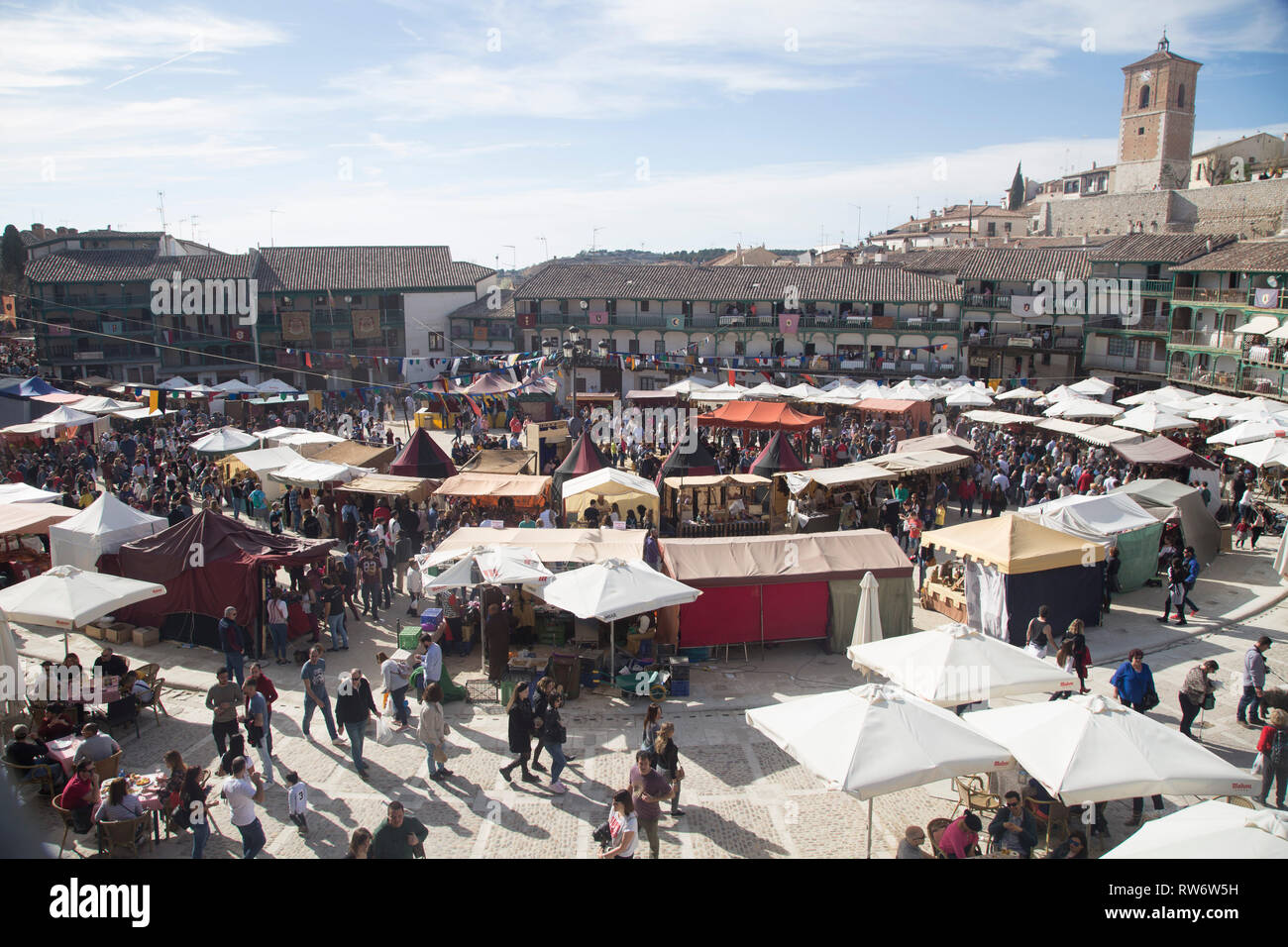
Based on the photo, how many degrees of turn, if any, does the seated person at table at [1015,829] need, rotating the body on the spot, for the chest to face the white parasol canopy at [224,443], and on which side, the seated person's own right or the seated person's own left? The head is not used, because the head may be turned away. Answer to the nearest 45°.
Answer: approximately 135° to the seated person's own right

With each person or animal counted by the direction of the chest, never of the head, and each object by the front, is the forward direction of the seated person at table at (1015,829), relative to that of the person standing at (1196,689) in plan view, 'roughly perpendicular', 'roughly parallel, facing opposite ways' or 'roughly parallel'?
roughly perpendicular

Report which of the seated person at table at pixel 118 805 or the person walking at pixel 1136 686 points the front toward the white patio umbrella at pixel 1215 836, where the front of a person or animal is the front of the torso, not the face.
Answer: the person walking

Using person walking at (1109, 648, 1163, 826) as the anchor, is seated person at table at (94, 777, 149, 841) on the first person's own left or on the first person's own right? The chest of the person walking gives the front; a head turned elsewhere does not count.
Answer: on the first person's own right

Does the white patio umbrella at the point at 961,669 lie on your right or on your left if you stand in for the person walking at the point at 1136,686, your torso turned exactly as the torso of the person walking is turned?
on your right

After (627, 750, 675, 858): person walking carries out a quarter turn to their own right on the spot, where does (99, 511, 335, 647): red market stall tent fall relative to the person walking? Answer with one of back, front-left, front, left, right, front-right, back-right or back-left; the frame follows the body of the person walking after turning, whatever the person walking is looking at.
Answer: front-right

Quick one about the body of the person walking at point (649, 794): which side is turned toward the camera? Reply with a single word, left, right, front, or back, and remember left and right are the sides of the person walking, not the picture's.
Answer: front

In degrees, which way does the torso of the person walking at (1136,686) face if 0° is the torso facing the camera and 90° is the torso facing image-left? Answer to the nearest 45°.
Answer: approximately 0°

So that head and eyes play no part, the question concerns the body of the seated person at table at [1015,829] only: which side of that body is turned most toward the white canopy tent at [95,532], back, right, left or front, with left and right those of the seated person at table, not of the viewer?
right

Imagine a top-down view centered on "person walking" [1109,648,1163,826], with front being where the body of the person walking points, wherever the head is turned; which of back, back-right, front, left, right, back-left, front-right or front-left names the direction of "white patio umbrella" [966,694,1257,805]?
front

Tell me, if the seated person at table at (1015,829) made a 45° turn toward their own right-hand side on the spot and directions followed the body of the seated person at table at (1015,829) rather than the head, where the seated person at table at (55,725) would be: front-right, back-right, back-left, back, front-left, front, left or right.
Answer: front-right

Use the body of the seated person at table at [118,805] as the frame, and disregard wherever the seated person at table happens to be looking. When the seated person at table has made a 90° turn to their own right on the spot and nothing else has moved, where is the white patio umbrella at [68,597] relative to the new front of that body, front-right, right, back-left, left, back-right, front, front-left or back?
left

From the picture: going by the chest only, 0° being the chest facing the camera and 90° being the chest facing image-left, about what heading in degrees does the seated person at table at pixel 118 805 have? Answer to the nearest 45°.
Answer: approximately 180°
